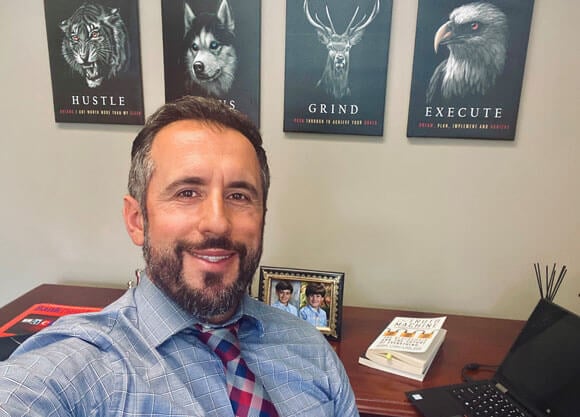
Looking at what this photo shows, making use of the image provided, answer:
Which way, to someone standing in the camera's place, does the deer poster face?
facing the viewer

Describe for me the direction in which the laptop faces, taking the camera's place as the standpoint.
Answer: facing the viewer and to the left of the viewer

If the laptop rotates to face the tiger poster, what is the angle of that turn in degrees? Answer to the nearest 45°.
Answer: approximately 45° to its right

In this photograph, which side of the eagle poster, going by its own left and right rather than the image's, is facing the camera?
front

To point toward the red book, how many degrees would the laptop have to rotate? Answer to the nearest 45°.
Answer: approximately 45° to its right

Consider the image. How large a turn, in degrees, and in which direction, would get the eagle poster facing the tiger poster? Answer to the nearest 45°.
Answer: approximately 90° to its right

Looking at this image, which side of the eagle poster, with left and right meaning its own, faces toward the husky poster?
right

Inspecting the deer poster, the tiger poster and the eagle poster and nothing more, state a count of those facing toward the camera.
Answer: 3

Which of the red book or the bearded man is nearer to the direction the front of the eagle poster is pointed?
the bearded man

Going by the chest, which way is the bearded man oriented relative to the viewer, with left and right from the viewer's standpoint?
facing the viewer and to the right of the viewer

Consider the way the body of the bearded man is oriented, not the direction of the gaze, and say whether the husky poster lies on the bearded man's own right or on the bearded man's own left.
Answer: on the bearded man's own left

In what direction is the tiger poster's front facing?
toward the camera

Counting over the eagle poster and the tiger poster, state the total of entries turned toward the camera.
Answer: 2
